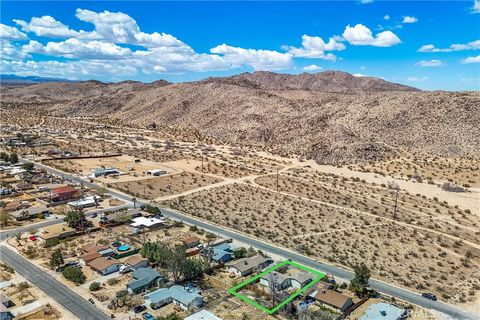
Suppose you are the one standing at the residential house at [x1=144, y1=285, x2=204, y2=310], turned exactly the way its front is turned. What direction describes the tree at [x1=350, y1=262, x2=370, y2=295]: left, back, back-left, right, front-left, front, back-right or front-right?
back-left

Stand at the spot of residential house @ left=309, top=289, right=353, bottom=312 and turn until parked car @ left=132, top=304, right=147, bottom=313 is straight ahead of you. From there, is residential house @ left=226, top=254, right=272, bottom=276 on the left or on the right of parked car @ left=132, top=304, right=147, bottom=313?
right

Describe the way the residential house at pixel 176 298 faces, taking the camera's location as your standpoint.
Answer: facing the viewer and to the left of the viewer

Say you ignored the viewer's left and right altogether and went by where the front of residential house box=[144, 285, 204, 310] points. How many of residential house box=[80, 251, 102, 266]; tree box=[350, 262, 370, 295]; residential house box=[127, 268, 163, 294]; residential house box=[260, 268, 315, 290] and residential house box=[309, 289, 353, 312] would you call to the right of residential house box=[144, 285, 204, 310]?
2

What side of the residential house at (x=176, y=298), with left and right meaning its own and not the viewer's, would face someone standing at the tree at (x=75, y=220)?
right

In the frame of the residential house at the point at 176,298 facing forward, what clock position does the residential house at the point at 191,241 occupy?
the residential house at the point at 191,241 is roughly at 5 o'clock from the residential house at the point at 176,298.

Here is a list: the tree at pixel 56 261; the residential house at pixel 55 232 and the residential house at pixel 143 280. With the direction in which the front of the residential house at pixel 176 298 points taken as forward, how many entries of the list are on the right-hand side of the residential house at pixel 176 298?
3

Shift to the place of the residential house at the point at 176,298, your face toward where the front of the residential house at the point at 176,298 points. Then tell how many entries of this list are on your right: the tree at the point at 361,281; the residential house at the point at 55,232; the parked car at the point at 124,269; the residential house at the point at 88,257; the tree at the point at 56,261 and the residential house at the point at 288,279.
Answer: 4

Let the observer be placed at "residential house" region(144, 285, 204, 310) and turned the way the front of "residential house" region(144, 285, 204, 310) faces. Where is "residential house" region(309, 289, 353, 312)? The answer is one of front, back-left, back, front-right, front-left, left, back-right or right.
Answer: back-left

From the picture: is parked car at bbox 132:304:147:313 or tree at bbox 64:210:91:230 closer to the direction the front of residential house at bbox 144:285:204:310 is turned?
the parked car

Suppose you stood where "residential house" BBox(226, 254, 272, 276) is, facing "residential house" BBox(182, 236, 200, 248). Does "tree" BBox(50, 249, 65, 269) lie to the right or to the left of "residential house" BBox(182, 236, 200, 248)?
left

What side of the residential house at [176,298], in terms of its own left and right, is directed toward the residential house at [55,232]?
right

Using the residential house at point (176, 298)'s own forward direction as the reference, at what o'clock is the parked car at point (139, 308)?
The parked car is roughly at 1 o'clock from the residential house.

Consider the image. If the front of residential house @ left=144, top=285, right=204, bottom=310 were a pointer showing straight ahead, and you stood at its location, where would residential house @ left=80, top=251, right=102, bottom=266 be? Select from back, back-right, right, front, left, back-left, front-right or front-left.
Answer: right

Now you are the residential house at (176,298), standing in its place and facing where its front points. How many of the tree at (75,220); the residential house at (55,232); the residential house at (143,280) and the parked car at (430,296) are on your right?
3

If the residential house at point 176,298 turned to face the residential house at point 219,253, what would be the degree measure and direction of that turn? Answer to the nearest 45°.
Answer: approximately 180°

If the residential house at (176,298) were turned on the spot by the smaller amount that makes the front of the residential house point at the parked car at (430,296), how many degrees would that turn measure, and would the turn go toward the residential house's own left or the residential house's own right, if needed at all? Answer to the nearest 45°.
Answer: approximately 135° to the residential house's own left
